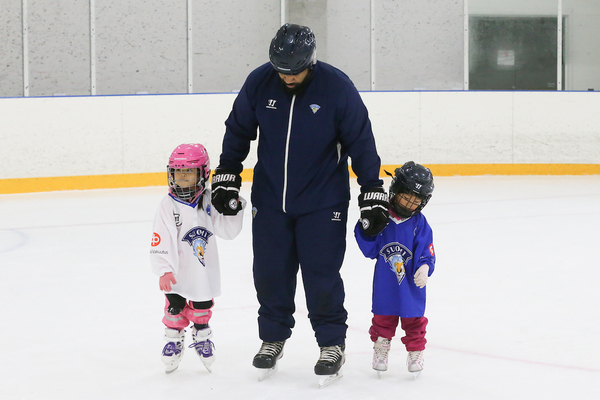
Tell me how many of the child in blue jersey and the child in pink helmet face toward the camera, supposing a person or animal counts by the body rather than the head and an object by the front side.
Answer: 2

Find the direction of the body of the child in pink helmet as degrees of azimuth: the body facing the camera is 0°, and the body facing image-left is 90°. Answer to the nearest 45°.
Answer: approximately 0°
